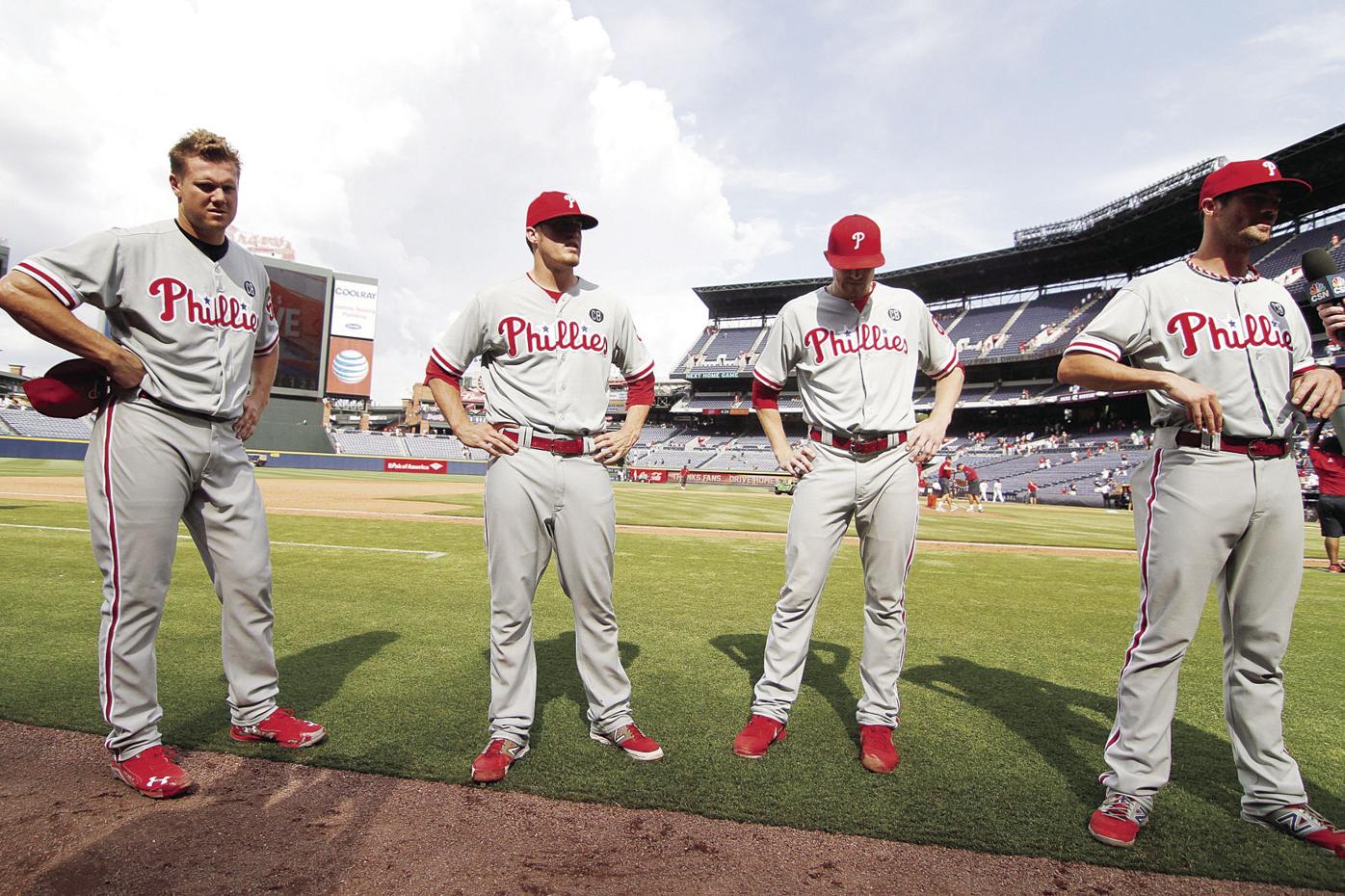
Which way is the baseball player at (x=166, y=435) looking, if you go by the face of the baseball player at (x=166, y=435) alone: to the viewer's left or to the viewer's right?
to the viewer's right

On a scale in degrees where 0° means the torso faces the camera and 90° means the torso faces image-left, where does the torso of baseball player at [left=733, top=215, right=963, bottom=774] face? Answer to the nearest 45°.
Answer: approximately 0°

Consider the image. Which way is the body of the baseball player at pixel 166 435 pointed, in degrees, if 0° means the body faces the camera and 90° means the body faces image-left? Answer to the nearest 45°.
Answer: approximately 315°

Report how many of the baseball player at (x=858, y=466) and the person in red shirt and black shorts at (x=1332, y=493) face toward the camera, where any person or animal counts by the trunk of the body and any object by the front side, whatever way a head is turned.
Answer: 1

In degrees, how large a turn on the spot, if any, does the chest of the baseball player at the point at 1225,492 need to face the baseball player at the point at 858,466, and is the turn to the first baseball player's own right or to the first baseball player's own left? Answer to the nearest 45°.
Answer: approximately 135° to the first baseball player's own right

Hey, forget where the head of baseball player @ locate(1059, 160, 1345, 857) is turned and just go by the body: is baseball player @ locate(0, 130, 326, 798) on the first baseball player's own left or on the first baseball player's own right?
on the first baseball player's own right
